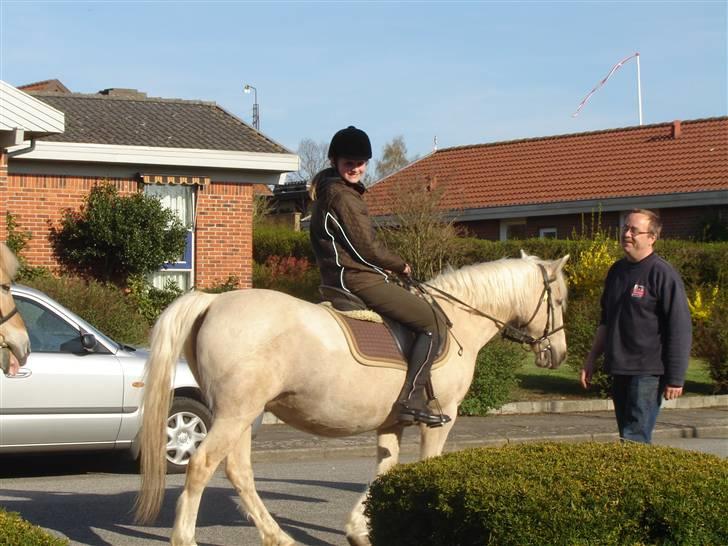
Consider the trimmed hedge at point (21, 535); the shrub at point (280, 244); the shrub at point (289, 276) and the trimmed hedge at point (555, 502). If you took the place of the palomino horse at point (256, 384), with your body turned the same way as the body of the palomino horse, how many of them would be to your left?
2

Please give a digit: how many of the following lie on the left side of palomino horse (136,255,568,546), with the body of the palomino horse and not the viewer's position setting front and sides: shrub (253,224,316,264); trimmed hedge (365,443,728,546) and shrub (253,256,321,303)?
2

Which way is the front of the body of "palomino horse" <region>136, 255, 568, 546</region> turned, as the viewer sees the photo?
to the viewer's right

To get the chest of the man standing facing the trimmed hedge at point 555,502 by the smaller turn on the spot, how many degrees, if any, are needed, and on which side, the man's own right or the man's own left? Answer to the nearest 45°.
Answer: approximately 45° to the man's own left

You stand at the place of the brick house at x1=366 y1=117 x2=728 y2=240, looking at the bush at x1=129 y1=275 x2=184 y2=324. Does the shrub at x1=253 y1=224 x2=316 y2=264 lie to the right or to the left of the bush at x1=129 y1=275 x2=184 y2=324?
right

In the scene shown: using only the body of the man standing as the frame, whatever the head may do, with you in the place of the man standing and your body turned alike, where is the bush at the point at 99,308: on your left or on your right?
on your right

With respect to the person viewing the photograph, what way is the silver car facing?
facing to the right of the viewer

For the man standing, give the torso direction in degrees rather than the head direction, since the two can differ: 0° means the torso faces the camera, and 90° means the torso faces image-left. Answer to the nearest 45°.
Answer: approximately 45°

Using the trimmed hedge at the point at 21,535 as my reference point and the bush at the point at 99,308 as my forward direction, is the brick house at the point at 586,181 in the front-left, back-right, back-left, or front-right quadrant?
front-right

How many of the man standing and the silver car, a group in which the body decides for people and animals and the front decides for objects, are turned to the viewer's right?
1

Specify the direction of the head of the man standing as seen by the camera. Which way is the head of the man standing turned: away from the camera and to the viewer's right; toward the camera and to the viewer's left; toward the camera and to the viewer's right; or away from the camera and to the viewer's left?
toward the camera and to the viewer's left

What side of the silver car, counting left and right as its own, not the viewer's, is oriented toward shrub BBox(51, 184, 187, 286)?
left

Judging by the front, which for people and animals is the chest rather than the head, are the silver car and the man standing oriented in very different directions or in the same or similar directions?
very different directions

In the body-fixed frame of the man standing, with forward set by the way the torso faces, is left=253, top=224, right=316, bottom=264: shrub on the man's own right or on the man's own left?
on the man's own right
